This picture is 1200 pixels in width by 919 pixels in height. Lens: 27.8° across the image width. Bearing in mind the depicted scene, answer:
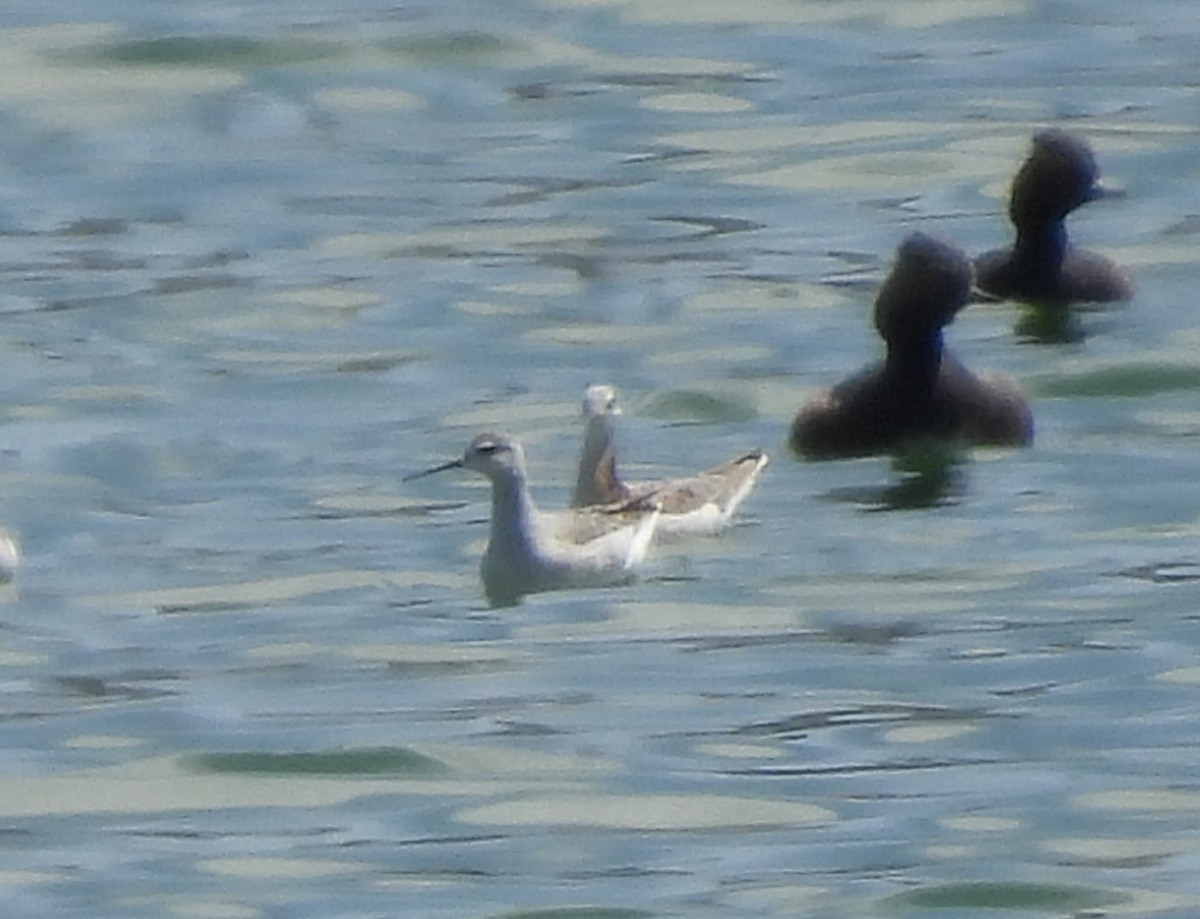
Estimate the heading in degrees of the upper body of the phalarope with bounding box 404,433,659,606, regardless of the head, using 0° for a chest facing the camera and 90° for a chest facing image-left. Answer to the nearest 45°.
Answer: approximately 90°

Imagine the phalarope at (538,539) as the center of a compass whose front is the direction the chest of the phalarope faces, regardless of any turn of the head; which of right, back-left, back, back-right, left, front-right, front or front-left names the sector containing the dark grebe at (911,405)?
back-right

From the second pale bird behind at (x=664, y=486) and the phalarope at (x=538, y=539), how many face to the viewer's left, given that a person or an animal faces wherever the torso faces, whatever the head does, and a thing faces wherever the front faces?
2

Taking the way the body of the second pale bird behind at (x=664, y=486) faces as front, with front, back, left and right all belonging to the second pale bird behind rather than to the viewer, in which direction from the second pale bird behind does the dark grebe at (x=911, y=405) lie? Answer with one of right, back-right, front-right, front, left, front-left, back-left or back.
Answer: back-right

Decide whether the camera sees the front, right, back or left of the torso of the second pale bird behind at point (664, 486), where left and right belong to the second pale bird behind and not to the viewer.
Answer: left

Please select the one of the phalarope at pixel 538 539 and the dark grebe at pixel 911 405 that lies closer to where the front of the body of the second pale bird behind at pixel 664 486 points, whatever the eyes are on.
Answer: the phalarope

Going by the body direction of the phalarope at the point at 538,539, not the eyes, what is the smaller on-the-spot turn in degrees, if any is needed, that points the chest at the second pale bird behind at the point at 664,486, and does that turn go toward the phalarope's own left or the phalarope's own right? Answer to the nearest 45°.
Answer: approximately 135° to the phalarope's own right
